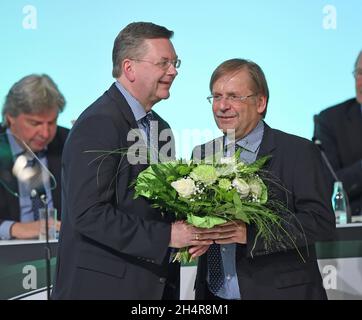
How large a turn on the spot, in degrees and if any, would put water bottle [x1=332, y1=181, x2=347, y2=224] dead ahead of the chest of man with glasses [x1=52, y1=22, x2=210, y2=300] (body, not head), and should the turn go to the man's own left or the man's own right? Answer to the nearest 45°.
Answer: approximately 45° to the man's own left

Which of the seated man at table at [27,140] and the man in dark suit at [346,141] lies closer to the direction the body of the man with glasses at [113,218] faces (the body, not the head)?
the man in dark suit

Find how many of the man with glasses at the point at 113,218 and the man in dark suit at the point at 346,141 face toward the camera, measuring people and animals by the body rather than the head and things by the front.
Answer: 1

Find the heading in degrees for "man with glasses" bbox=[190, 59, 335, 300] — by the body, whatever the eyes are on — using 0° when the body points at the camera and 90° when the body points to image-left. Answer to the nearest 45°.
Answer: approximately 45°

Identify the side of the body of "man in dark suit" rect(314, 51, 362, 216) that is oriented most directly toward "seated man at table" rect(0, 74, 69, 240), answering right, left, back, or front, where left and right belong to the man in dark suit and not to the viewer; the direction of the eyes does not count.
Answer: right

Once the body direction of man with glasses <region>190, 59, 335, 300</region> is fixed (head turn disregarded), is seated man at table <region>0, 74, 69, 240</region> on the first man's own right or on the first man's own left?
on the first man's own right

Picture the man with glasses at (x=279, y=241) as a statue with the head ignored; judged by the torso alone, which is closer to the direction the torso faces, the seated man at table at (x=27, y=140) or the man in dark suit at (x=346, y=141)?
the seated man at table

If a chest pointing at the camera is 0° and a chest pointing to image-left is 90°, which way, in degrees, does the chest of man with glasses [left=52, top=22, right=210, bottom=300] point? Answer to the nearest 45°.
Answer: approximately 270°

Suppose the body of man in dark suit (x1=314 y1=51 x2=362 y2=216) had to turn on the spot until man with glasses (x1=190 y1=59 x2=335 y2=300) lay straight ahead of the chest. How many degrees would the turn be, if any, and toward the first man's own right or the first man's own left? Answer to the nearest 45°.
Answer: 0° — they already face them

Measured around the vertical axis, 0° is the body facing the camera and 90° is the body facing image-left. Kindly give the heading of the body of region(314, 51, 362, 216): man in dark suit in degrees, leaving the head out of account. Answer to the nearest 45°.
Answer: approximately 0°
